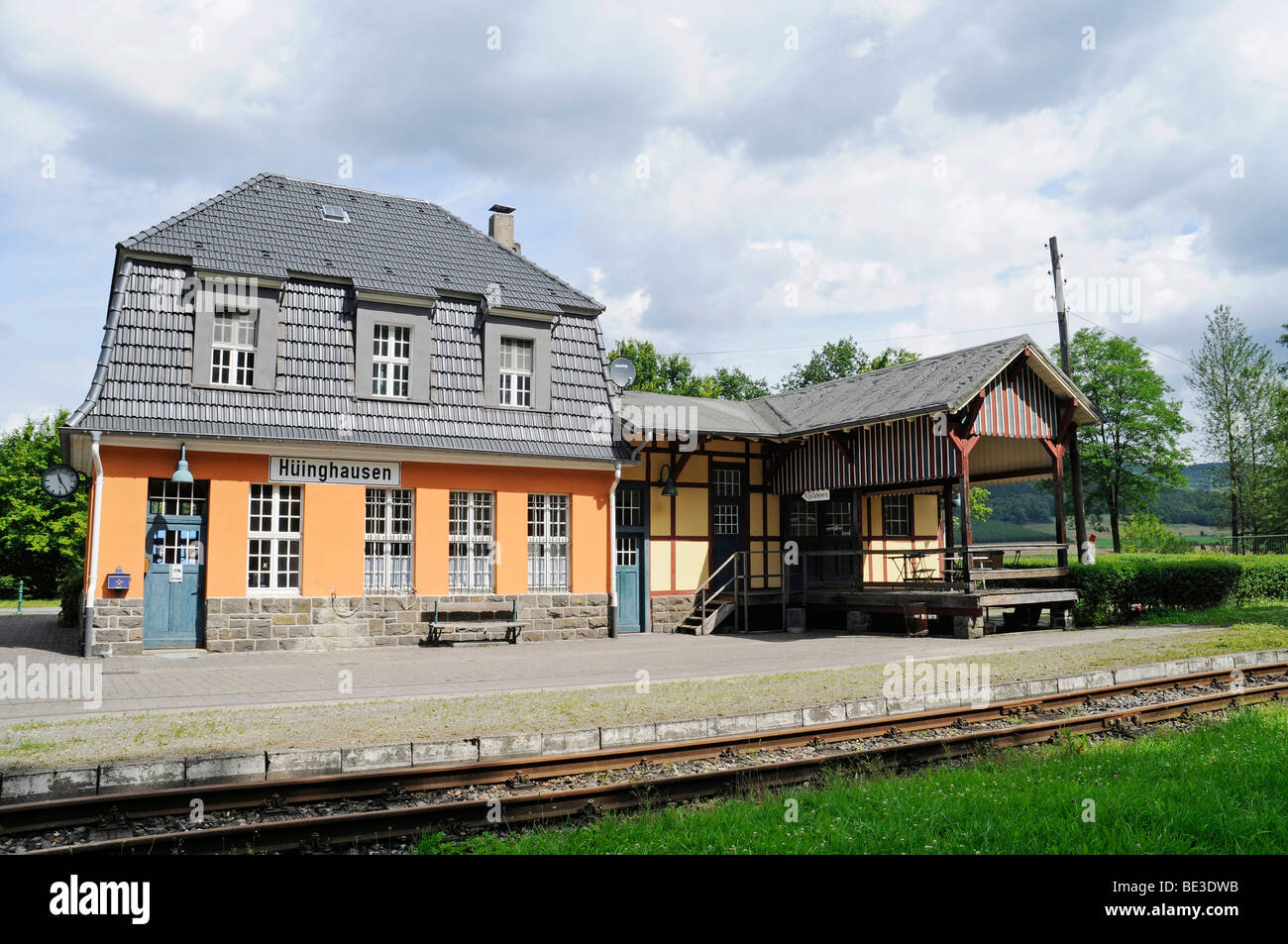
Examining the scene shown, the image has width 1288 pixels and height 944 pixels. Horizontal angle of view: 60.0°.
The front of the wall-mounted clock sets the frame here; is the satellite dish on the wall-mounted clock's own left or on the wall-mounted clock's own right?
on the wall-mounted clock's own left

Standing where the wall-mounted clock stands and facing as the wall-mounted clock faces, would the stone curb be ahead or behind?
ahead

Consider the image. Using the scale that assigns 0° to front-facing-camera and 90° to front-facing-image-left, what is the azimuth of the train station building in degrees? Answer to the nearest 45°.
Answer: approximately 315°

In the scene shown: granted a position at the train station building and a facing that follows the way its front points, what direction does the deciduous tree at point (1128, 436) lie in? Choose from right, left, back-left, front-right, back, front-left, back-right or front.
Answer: left

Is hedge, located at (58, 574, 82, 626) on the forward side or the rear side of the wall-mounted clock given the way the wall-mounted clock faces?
on the rear side

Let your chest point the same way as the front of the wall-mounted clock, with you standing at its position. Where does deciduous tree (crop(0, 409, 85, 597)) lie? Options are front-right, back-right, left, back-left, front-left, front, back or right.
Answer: back

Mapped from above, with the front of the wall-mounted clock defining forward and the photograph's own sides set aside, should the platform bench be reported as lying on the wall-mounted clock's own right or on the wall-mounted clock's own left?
on the wall-mounted clock's own left

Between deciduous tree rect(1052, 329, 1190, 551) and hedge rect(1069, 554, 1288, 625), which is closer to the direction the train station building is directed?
the hedge

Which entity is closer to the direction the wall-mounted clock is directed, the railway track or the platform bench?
the railway track
